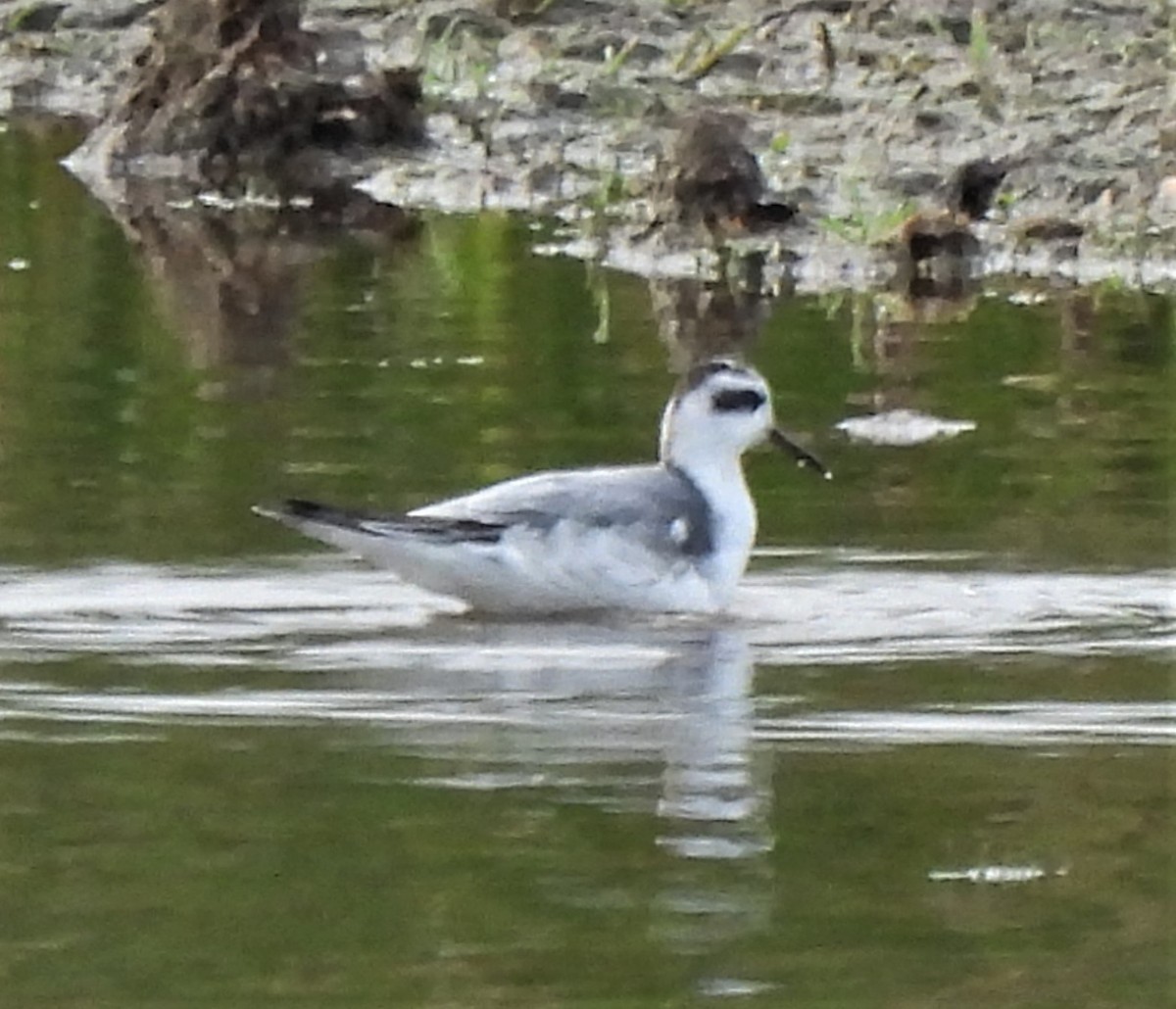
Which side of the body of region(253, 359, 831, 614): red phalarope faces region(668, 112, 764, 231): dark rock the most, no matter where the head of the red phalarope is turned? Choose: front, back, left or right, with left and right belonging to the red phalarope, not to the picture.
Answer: left

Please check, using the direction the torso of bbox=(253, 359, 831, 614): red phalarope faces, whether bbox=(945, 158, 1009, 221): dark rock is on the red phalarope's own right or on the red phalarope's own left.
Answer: on the red phalarope's own left

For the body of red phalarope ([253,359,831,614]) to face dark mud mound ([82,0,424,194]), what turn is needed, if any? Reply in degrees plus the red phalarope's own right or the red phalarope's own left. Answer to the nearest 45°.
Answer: approximately 90° to the red phalarope's own left

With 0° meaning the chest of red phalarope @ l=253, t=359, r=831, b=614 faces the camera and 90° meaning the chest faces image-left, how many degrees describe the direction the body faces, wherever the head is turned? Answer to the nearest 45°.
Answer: approximately 270°

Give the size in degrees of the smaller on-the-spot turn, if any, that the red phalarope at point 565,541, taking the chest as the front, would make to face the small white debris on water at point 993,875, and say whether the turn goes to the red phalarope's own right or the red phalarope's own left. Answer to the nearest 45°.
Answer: approximately 90° to the red phalarope's own right
